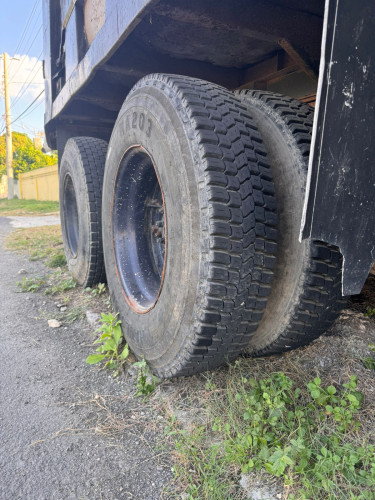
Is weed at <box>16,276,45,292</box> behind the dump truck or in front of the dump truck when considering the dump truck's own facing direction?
in front

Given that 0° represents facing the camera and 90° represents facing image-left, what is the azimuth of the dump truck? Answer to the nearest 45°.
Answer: approximately 135°

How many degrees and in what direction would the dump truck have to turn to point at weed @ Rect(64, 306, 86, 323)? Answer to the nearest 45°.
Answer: approximately 90° to its left

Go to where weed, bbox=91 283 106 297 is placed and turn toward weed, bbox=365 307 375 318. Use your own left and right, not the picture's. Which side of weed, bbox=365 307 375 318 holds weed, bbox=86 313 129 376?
right

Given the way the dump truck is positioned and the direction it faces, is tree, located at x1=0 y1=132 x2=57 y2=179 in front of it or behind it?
in front
